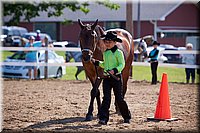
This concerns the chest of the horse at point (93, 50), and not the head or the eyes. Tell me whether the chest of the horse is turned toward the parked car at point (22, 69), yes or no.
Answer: no

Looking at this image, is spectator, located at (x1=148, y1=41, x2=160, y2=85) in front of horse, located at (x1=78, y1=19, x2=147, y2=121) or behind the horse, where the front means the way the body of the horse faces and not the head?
behind

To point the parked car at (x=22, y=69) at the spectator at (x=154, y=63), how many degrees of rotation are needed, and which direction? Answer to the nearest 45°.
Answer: approximately 90° to its left

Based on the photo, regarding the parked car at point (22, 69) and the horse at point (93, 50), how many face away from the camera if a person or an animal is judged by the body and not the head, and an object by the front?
0

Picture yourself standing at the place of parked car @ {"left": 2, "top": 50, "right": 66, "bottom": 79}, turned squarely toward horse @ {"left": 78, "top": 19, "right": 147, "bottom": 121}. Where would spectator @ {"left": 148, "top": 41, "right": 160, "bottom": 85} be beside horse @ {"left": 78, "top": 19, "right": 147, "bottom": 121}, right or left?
left

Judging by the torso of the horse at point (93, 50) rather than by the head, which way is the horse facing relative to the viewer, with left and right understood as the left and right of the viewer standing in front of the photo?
facing the viewer and to the left of the viewer
